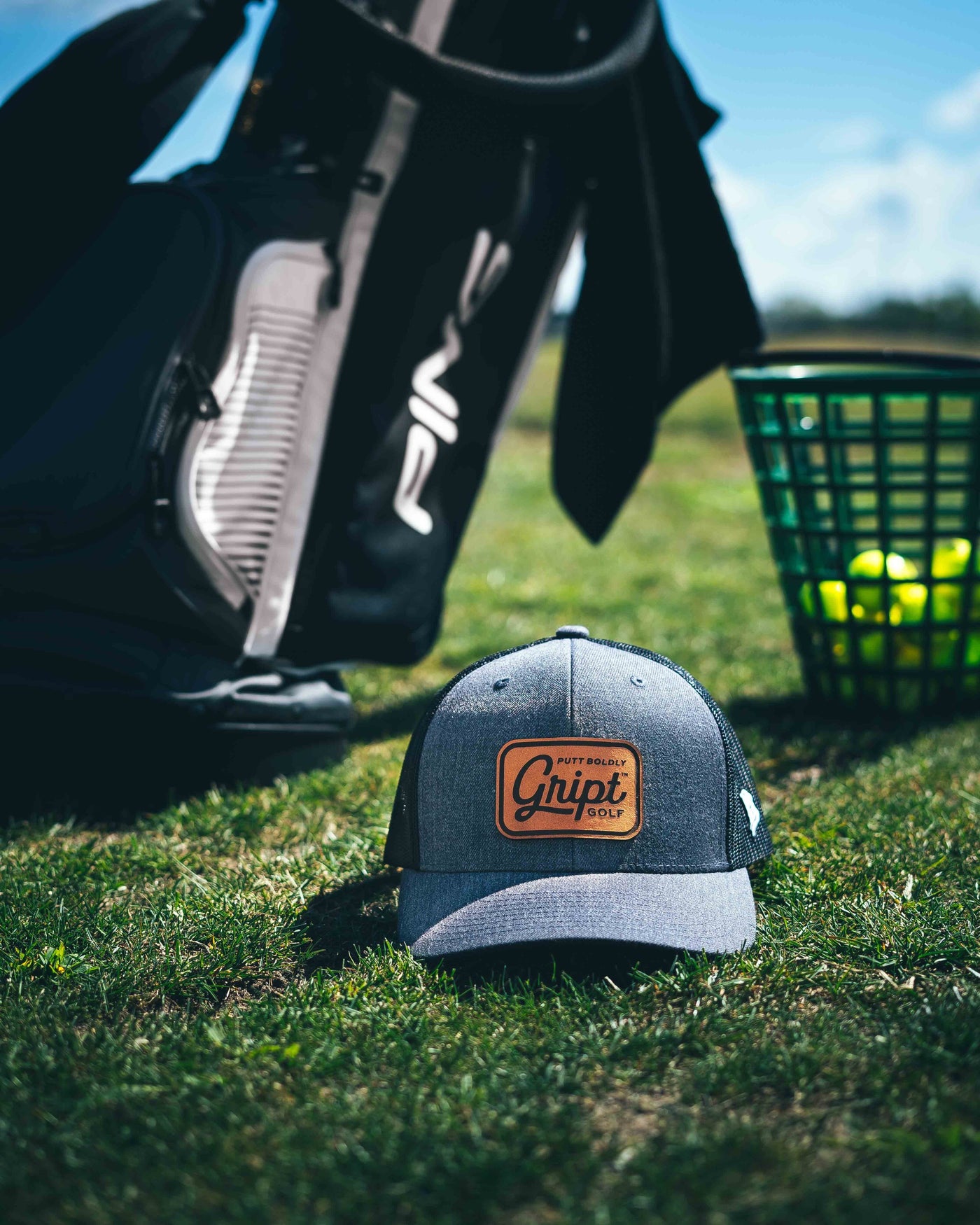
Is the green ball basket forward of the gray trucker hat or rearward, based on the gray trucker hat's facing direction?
rearward

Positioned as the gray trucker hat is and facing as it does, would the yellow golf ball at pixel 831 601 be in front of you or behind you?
behind

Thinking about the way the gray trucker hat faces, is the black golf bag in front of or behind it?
behind

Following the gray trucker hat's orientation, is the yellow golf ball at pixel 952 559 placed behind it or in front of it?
behind

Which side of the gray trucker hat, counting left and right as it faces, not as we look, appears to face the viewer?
front
